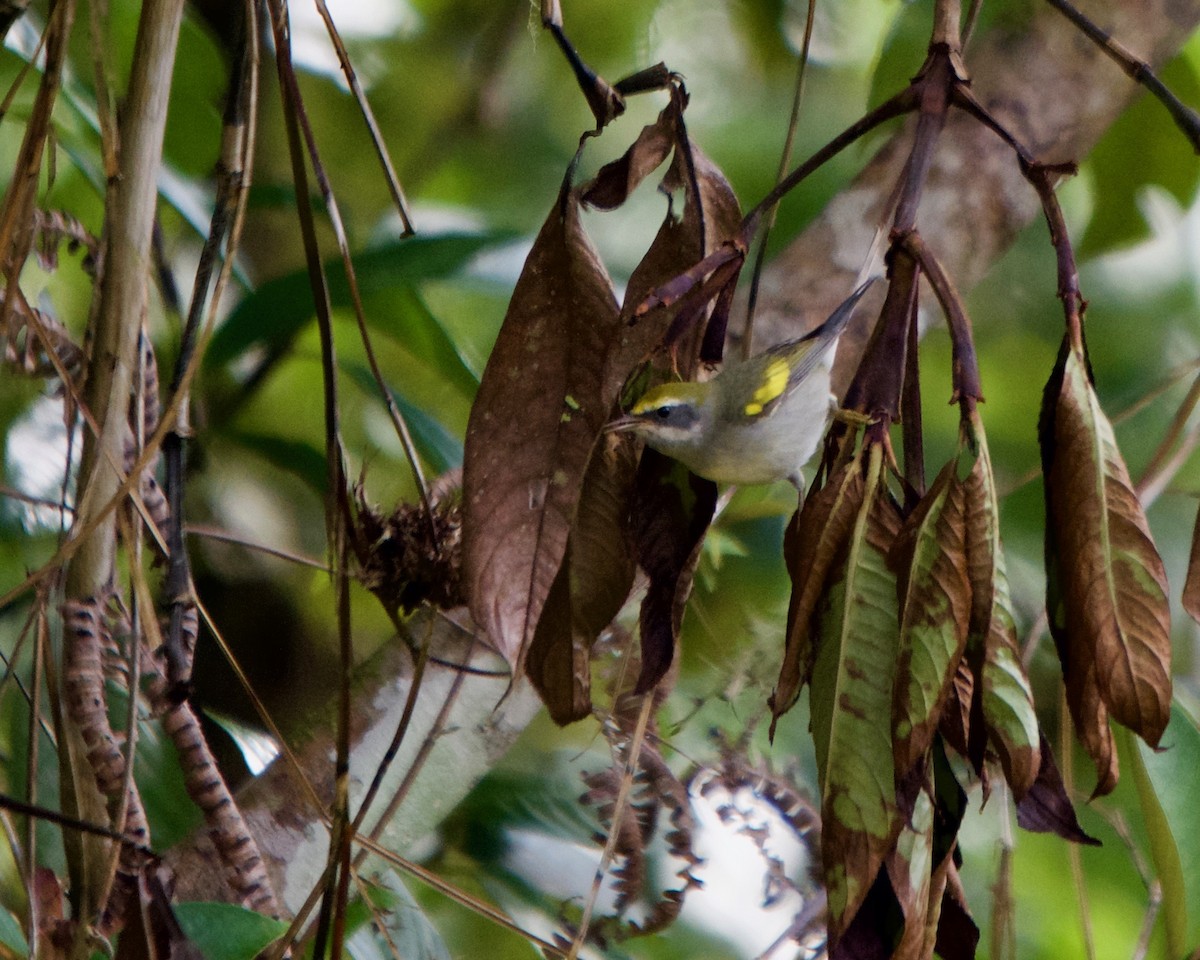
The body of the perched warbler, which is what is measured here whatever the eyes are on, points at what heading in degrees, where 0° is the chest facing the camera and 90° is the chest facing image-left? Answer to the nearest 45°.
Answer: approximately 90°
